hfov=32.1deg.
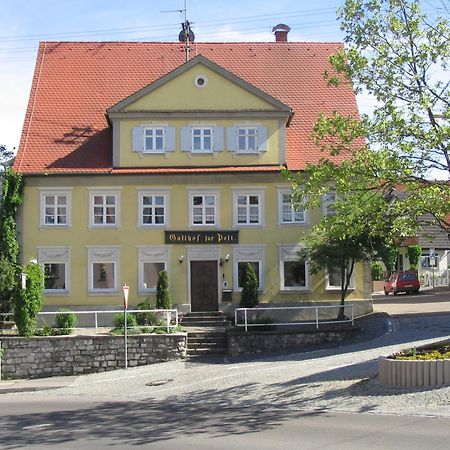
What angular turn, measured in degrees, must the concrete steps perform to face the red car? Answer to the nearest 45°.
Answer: approximately 135° to its left

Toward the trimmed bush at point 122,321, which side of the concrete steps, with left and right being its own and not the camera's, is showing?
right

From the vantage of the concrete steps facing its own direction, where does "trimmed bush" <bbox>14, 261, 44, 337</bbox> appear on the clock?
The trimmed bush is roughly at 3 o'clock from the concrete steps.

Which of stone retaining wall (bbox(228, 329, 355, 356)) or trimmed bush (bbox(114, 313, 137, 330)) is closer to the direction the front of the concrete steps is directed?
the stone retaining wall

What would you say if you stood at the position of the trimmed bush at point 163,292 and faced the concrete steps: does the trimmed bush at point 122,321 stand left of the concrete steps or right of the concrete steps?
right

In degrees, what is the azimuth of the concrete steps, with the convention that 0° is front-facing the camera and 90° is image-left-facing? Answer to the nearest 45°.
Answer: approximately 0°

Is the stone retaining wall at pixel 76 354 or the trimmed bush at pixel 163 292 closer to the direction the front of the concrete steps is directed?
the stone retaining wall

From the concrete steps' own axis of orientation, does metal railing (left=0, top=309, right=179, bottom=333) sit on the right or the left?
on its right
